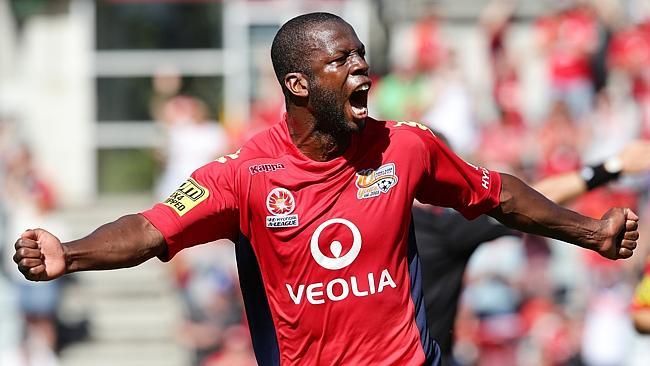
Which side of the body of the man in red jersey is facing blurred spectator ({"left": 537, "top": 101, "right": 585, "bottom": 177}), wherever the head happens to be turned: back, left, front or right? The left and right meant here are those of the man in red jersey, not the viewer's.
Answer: back

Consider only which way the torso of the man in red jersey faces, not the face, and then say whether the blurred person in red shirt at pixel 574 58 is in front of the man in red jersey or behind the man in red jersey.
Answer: behind

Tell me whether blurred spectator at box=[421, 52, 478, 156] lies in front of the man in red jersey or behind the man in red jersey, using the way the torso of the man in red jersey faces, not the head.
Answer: behind

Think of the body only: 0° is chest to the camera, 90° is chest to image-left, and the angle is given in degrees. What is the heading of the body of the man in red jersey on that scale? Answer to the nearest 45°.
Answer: approximately 0°

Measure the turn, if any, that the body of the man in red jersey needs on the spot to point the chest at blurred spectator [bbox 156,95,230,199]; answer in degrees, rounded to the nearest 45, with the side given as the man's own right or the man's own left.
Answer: approximately 180°

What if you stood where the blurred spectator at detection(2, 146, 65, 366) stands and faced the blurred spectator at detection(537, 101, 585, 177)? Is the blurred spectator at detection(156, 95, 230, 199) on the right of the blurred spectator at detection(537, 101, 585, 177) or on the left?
left

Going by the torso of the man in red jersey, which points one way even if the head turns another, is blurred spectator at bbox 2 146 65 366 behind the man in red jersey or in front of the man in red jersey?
behind
